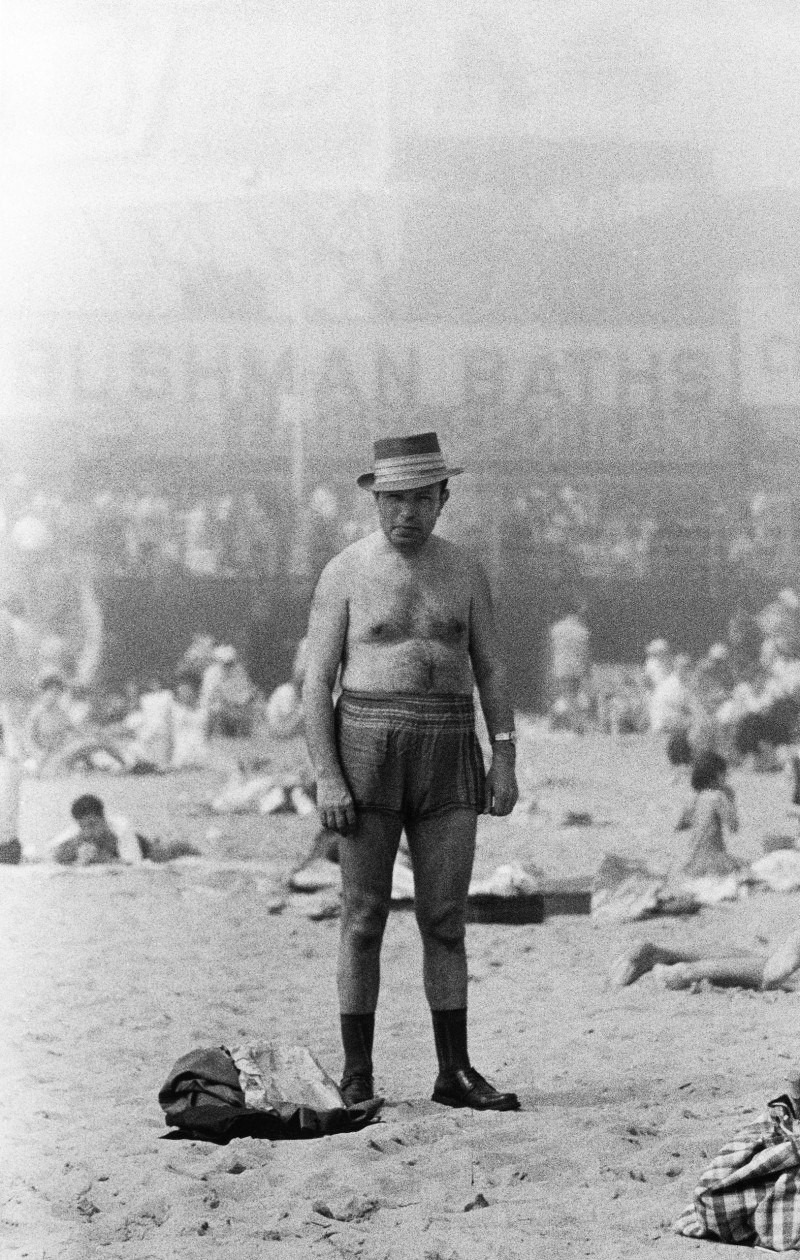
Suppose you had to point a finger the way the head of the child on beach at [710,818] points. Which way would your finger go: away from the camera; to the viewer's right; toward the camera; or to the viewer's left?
away from the camera

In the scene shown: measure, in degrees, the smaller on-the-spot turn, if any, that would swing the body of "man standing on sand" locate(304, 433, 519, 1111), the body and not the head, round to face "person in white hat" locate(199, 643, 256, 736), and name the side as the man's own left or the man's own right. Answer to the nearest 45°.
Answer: approximately 180°

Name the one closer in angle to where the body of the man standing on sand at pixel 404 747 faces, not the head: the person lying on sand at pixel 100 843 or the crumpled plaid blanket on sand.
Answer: the crumpled plaid blanket on sand

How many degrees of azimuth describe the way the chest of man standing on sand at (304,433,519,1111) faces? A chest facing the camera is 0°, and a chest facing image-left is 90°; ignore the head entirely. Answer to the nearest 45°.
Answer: approximately 0°

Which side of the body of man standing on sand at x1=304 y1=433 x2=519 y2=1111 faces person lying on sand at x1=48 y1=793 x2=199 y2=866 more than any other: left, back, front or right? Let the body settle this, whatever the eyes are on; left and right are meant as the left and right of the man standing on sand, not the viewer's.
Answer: back

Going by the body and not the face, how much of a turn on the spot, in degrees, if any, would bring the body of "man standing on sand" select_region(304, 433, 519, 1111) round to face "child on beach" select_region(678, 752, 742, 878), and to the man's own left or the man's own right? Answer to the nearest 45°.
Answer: approximately 180°

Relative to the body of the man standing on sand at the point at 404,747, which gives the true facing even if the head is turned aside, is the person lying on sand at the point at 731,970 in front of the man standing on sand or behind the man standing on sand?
behind

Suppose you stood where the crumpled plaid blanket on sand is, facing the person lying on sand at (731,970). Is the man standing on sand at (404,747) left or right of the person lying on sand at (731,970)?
left
